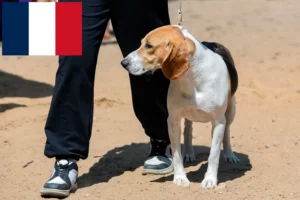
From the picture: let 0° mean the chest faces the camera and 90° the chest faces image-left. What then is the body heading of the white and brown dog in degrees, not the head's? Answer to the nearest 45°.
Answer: approximately 0°
